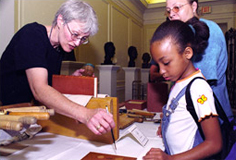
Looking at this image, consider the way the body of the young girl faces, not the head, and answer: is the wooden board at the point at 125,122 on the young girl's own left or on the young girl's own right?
on the young girl's own right

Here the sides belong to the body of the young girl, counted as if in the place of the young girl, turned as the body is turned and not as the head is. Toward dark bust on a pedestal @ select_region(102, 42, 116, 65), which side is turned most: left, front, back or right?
right

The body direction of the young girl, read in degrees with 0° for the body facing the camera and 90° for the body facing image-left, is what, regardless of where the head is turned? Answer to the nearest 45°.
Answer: approximately 90°

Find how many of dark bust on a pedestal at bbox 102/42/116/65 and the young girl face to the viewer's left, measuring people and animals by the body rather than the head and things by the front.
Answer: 1

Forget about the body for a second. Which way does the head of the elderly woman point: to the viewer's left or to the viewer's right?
to the viewer's right
